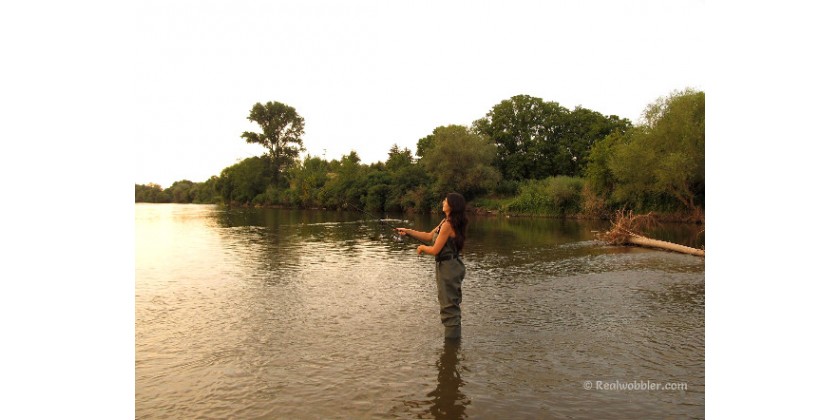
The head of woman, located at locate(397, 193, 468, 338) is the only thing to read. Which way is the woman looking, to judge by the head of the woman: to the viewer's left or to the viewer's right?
to the viewer's left

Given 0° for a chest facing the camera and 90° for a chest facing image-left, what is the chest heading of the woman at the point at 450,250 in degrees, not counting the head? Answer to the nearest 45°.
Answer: approximately 90°

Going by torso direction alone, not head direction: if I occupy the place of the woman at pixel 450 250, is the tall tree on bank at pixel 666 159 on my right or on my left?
on my right

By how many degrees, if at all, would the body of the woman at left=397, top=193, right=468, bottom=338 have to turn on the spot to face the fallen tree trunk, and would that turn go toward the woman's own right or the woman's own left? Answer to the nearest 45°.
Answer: approximately 135° to the woman's own right
